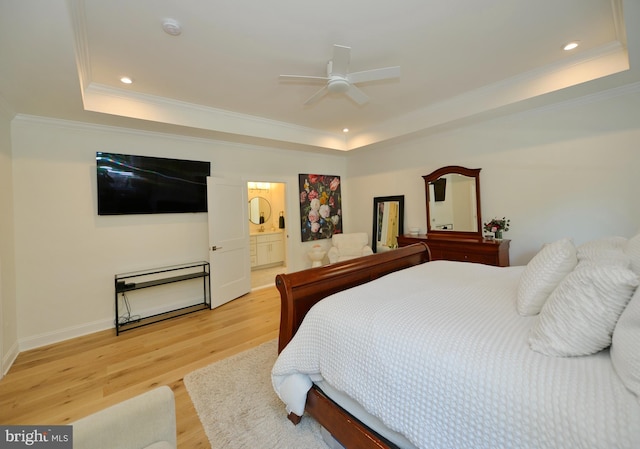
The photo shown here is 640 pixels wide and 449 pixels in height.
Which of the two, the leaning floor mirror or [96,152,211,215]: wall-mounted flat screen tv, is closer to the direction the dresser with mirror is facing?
the wall-mounted flat screen tv

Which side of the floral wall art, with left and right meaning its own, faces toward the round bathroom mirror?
back

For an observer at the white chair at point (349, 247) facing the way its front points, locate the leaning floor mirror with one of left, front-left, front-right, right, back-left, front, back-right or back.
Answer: left

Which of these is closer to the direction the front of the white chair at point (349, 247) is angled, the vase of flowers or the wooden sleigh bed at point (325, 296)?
the wooden sleigh bed

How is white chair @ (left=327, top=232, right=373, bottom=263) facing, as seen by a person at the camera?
facing the viewer

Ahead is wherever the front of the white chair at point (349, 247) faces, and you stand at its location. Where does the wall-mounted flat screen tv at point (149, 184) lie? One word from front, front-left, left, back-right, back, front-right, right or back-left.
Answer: front-right

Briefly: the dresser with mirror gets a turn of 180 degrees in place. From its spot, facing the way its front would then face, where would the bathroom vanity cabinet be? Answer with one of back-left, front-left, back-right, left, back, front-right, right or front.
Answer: back-left
